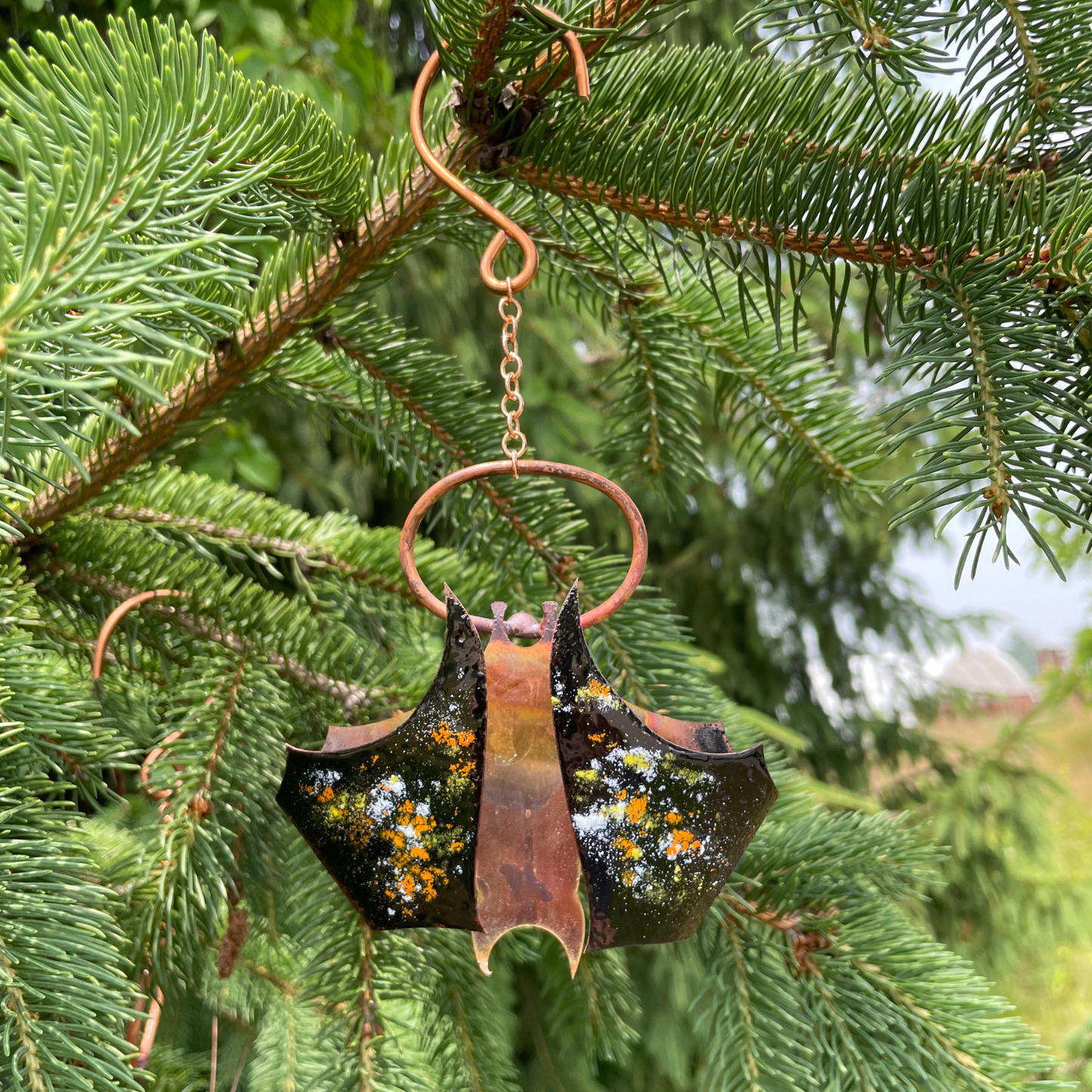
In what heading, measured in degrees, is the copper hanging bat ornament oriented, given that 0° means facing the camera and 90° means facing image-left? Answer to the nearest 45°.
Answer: approximately 0°

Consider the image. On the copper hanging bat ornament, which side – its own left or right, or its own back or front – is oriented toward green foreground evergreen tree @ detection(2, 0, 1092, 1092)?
back

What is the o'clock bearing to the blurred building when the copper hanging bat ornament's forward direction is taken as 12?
The blurred building is roughly at 7 o'clock from the copper hanging bat ornament.
